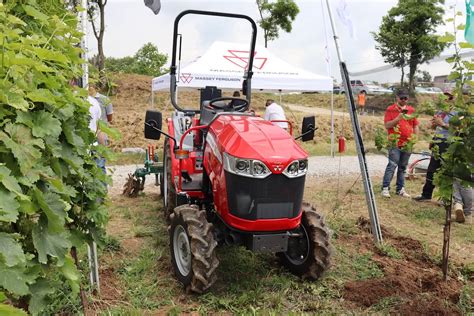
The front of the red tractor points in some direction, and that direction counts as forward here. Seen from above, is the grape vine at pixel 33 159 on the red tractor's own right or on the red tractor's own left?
on the red tractor's own right

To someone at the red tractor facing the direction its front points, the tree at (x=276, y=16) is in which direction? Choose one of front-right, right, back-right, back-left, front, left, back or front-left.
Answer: back-left

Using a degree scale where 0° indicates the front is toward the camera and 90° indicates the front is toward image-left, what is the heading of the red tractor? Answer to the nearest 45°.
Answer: approximately 315°

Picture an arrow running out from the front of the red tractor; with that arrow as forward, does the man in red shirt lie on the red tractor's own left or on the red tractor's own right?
on the red tractor's own left

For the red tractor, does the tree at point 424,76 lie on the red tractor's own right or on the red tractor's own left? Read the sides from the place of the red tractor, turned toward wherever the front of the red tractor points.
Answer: on the red tractor's own left

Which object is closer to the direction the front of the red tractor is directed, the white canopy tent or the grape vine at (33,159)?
the grape vine

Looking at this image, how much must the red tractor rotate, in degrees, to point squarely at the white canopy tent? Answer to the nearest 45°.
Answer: approximately 135° to its left

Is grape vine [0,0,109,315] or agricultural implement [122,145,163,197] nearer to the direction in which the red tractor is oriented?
the grape vine
